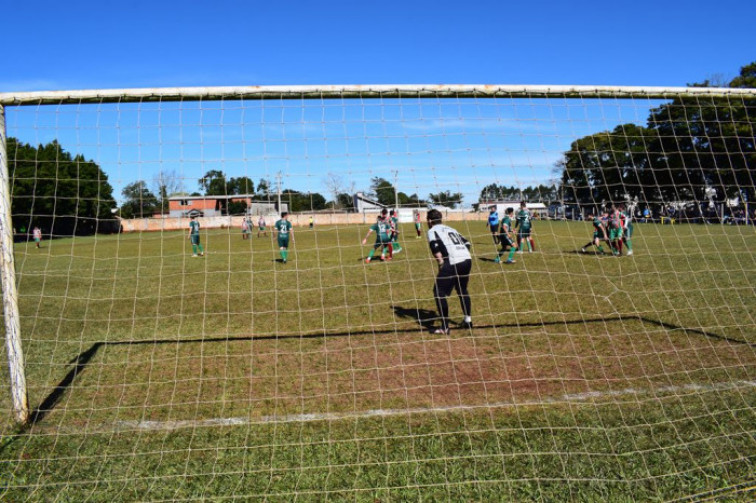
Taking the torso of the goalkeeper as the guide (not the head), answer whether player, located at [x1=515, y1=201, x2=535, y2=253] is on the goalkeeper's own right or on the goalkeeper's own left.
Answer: on the goalkeeper's own right

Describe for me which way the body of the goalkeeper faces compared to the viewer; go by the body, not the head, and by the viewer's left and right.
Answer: facing away from the viewer and to the left of the viewer

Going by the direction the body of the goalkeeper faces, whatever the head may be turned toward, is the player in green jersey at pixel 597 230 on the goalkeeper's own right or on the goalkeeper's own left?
on the goalkeeper's own right

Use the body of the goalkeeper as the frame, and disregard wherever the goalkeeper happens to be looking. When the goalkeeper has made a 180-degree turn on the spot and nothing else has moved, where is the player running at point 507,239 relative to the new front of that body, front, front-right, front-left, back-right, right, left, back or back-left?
back-left
